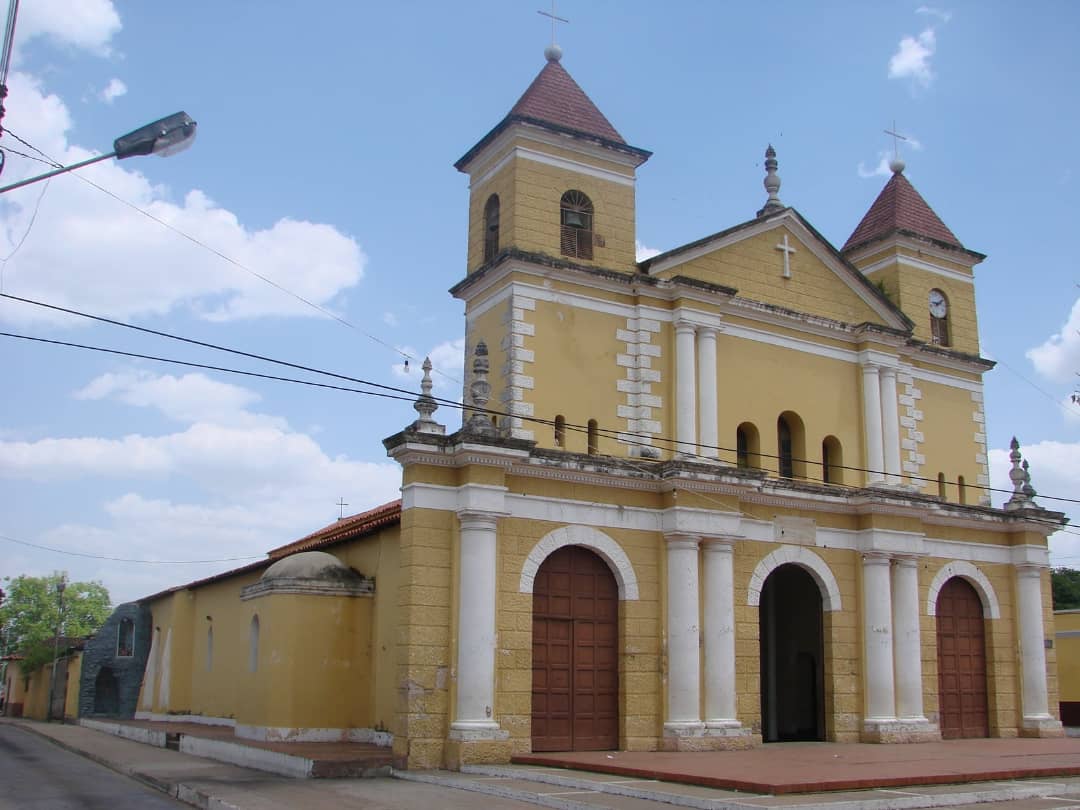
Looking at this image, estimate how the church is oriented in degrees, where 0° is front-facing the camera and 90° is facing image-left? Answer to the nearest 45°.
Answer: approximately 315°

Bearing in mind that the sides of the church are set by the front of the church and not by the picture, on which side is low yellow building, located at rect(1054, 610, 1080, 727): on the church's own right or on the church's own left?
on the church's own left

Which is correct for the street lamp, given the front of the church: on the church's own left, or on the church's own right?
on the church's own right

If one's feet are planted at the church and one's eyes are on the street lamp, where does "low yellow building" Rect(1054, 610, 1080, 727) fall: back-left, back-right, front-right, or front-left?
back-left
